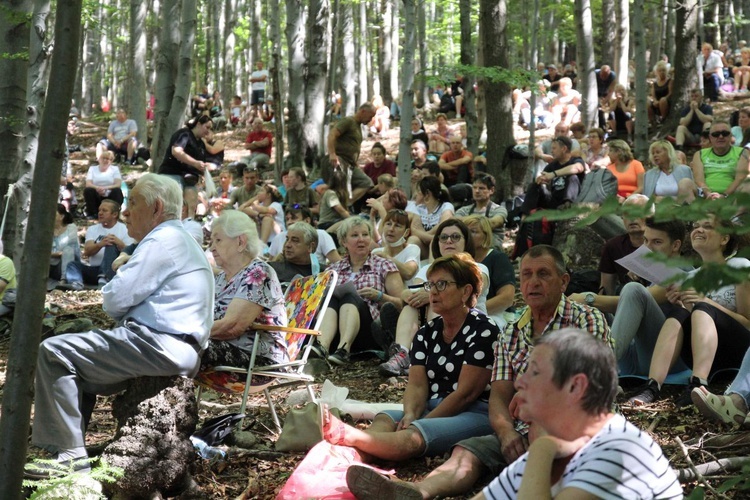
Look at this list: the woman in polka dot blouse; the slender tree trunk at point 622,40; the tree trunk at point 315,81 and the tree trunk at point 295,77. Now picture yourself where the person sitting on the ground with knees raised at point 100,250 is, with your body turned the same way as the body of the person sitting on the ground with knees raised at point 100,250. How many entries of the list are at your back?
3

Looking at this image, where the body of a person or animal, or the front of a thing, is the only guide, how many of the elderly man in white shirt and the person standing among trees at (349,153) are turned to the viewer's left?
1

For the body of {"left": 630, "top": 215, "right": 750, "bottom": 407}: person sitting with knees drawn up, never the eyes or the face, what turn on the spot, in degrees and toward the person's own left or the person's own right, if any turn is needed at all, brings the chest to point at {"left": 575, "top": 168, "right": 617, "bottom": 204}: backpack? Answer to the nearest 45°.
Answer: approximately 135° to the person's own right

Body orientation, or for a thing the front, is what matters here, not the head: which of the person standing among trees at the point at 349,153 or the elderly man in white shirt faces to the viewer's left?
the elderly man in white shirt

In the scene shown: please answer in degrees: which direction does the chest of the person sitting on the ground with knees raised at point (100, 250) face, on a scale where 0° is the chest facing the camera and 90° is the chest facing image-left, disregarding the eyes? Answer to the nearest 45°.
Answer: approximately 45°

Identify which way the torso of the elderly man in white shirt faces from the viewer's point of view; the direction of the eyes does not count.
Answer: to the viewer's left
